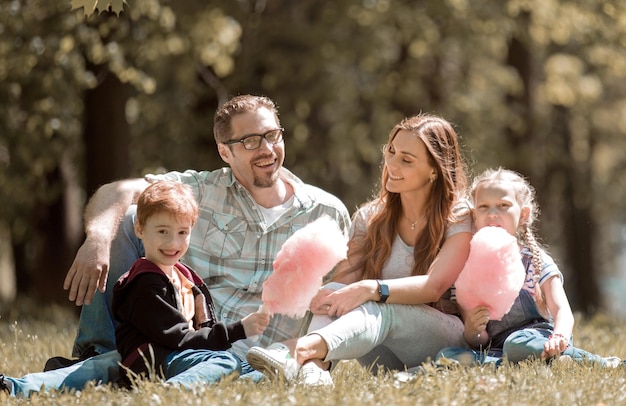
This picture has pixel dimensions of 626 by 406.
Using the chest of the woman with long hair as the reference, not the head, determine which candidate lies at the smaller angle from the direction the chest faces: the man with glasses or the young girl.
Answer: the man with glasses

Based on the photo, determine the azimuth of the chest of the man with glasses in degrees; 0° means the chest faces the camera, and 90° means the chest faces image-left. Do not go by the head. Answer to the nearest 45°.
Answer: approximately 0°

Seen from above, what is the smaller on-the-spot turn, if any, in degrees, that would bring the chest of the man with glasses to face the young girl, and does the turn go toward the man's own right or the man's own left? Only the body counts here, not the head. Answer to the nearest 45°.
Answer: approximately 90° to the man's own left

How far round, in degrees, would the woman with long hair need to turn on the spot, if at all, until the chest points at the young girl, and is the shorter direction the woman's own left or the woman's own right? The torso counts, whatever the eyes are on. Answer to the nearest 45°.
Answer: approximately 135° to the woman's own left

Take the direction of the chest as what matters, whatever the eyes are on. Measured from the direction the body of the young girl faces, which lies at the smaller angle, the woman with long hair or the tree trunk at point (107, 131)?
the woman with long hair

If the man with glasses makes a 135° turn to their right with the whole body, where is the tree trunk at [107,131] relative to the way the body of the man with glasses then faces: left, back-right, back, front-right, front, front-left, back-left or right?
front-right

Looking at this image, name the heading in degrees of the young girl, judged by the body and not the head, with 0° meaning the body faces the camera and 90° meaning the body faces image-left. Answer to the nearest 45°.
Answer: approximately 45°
